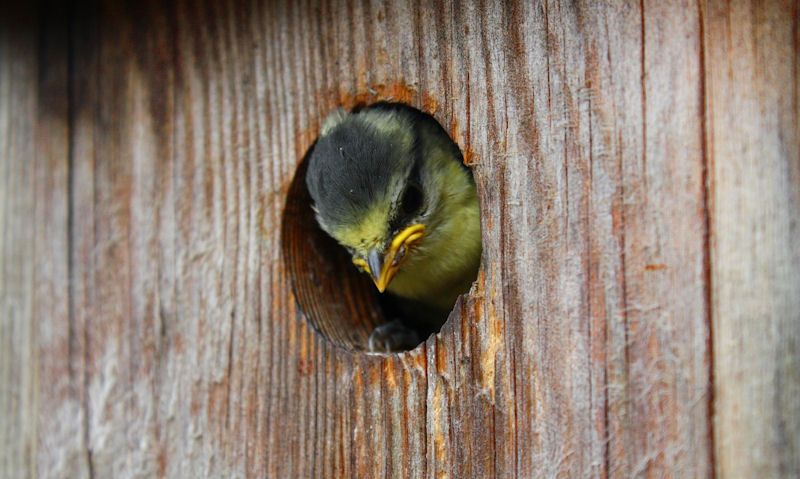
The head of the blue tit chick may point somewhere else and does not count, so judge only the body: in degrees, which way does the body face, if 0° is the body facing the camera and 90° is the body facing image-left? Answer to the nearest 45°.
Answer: approximately 45°
